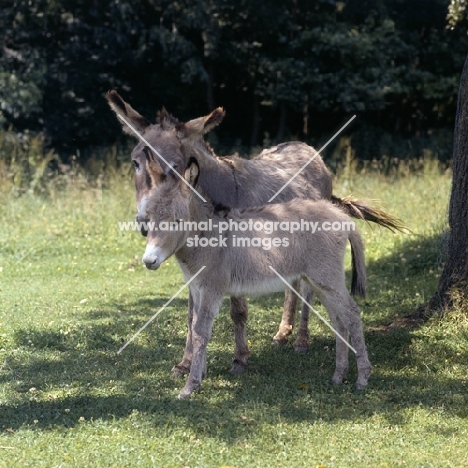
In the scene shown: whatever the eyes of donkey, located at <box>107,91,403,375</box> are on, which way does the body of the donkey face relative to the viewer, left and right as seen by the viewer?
facing the viewer and to the left of the viewer

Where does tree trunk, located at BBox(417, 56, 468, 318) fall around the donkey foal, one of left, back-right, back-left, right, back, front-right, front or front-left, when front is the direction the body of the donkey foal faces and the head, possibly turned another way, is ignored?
back-right

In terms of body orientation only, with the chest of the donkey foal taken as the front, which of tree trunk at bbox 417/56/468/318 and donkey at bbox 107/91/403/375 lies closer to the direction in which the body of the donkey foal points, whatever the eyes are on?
the donkey

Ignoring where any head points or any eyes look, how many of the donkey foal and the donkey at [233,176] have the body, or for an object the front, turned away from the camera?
0

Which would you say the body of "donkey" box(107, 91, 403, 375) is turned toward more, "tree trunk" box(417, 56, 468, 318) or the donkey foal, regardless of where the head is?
the donkey foal

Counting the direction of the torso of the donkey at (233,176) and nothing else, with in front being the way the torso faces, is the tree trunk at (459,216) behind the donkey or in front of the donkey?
behind

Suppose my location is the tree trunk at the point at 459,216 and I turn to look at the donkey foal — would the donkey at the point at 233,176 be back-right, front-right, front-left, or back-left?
front-right

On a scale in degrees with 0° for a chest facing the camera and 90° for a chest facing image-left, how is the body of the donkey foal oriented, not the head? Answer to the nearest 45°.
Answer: approximately 90°

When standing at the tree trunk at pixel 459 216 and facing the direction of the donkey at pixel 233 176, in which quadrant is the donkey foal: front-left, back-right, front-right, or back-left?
front-left

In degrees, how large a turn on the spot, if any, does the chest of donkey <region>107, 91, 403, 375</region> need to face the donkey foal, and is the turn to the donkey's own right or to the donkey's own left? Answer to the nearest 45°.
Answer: approximately 45° to the donkey's own left
